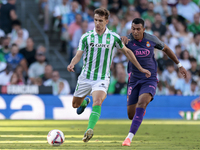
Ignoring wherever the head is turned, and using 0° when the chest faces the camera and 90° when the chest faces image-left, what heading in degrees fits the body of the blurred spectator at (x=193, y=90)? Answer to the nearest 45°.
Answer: approximately 0°

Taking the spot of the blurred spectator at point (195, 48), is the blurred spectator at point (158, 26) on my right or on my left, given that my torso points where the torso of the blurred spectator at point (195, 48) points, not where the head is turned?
on my right

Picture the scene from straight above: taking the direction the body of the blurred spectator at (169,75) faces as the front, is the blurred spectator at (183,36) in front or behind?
behind

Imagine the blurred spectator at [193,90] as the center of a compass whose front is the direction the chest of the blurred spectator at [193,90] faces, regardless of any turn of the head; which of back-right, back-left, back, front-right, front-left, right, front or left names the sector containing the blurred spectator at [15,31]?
right

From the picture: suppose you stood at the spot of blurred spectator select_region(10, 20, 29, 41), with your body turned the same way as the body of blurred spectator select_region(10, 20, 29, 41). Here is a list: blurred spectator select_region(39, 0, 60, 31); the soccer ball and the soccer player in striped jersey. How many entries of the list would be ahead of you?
2

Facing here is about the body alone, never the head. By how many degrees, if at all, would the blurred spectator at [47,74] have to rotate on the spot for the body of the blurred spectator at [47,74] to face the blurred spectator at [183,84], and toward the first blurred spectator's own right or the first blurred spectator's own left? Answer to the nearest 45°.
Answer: approximately 135° to the first blurred spectator's own left

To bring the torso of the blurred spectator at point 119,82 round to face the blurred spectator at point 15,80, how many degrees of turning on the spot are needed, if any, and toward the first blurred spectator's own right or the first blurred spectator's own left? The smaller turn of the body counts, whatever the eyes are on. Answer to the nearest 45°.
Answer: approximately 90° to the first blurred spectator's own right
